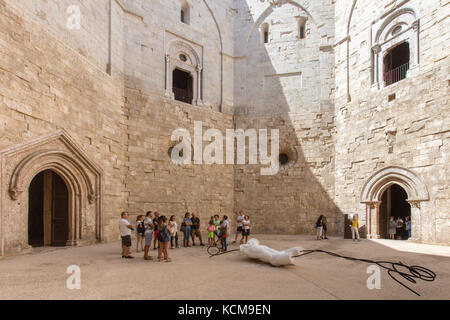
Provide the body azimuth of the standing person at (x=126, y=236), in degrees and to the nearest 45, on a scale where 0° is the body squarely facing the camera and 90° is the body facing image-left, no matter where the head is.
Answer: approximately 270°
